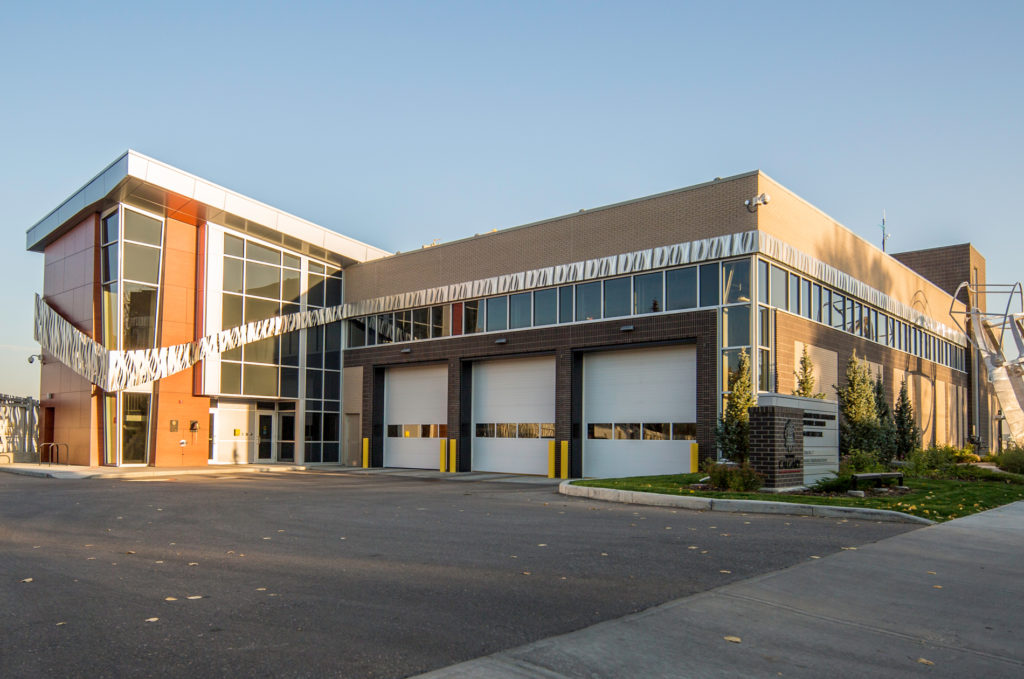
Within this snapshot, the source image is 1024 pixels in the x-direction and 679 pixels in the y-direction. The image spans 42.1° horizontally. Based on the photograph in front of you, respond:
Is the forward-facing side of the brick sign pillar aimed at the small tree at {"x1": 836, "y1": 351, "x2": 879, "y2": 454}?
no

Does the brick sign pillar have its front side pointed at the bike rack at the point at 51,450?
no

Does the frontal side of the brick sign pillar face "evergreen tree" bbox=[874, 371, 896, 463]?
no

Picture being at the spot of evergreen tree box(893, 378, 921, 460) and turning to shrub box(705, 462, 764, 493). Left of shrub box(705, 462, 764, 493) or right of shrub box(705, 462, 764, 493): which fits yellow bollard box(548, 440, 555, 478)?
right

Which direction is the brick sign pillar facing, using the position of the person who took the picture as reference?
facing the viewer and to the right of the viewer

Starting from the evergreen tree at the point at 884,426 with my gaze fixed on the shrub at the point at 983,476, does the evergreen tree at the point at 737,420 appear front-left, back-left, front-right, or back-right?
front-right

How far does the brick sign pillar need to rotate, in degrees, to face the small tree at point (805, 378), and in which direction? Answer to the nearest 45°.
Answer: approximately 135° to its left

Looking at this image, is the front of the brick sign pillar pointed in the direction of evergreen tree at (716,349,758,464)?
no
